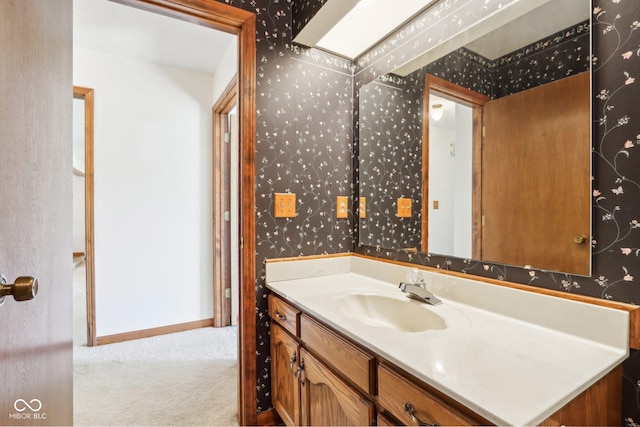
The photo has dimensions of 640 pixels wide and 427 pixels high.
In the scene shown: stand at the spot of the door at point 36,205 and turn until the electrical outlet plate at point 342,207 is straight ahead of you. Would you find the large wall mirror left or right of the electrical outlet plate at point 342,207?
right

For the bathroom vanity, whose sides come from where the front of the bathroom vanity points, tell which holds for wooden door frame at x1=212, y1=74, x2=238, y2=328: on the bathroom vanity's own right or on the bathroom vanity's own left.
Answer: on the bathroom vanity's own right

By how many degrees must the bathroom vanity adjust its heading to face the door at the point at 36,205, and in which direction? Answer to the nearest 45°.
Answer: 0° — it already faces it

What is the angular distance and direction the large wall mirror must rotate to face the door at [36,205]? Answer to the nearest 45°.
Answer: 0° — it already faces it

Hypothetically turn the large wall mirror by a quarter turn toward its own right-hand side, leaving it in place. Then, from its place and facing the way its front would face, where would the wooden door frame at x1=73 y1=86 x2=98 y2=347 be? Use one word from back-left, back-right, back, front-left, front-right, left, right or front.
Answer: front-left

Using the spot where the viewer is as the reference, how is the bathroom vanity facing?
facing the viewer and to the left of the viewer

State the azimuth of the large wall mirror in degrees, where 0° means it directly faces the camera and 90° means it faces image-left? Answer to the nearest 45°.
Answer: approximately 45°

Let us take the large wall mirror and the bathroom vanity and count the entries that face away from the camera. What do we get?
0

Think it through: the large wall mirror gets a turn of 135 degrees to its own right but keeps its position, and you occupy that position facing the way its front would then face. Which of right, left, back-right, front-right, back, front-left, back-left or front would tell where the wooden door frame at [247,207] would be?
left
